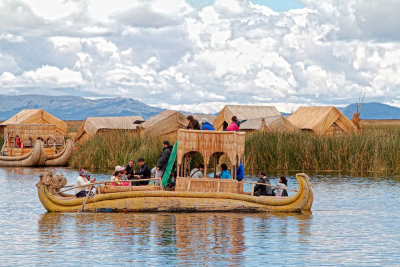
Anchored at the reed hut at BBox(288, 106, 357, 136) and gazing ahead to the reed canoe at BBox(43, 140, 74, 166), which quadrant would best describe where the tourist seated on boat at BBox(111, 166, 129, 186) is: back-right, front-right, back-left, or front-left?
front-left

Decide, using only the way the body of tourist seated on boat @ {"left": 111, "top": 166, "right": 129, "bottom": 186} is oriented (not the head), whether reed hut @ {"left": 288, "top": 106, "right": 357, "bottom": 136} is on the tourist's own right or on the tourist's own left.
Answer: on the tourist's own left

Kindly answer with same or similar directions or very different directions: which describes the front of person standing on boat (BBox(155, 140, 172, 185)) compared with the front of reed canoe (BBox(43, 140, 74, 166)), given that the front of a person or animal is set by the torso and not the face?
very different directions

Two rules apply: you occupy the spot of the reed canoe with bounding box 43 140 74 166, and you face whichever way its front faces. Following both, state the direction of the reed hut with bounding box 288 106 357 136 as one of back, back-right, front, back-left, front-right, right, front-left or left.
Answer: front

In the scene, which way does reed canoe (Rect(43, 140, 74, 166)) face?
to the viewer's right

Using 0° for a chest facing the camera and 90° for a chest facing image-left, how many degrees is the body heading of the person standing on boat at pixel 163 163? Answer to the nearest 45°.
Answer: approximately 90°

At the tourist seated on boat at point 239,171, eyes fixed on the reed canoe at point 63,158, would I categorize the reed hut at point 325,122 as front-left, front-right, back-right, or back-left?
front-right

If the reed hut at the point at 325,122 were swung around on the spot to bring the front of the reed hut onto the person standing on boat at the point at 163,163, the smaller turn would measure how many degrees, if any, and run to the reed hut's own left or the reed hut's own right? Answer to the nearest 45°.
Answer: approximately 45° to the reed hut's own right

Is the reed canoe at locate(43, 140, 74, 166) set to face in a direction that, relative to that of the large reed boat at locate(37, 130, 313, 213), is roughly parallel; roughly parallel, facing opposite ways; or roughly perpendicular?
roughly parallel, facing opposite ways

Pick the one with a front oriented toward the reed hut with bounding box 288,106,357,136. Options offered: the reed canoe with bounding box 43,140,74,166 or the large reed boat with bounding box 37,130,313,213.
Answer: the reed canoe

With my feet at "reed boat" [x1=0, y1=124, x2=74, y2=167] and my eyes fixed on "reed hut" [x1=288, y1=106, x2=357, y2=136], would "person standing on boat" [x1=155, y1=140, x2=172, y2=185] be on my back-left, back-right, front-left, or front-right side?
front-right

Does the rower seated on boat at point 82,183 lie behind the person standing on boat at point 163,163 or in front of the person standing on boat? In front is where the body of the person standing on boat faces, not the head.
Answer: in front

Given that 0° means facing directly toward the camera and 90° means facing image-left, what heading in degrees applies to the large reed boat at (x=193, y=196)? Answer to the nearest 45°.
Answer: approximately 90°

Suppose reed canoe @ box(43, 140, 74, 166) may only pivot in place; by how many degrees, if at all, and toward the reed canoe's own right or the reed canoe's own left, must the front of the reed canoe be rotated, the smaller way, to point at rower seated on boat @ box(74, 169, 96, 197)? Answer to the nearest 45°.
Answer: approximately 90° to the reed canoe's own right
